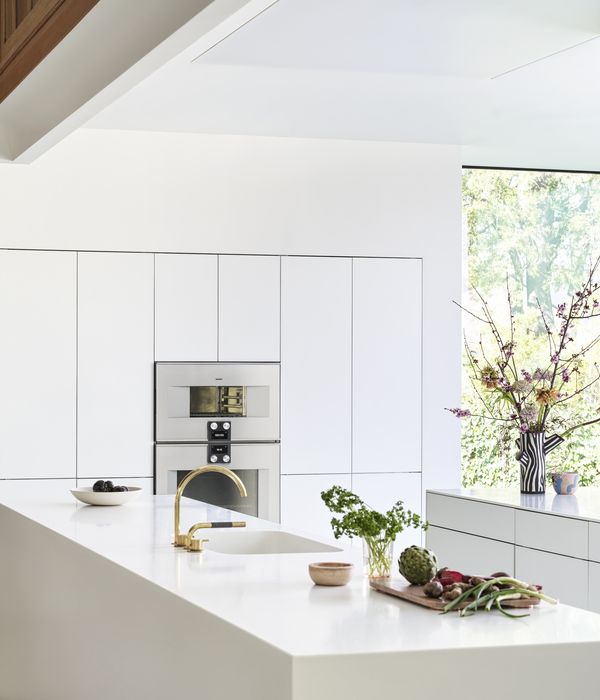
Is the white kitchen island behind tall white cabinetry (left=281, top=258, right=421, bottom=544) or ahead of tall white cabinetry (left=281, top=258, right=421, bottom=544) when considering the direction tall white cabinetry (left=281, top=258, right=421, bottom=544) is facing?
ahead

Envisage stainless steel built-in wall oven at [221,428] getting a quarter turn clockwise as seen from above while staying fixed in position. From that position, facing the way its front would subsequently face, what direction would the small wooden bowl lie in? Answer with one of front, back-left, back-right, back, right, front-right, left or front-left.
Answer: left

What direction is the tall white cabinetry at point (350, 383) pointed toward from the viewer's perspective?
toward the camera

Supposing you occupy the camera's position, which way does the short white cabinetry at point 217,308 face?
facing the viewer

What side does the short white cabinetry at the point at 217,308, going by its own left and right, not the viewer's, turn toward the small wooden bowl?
front

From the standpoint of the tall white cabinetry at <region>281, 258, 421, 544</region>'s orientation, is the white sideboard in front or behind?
in front

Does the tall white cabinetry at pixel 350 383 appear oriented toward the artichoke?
yes

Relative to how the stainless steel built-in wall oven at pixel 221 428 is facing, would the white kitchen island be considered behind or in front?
in front

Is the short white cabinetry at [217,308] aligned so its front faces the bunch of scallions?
yes

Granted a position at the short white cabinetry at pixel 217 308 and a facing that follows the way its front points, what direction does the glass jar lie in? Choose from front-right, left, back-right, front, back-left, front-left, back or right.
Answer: front

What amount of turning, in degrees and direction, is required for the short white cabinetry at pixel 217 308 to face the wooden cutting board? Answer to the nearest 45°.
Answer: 0° — it already faces it

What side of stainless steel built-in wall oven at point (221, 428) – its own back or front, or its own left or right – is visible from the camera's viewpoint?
front

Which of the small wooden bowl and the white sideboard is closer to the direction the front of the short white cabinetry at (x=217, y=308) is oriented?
the small wooden bowl

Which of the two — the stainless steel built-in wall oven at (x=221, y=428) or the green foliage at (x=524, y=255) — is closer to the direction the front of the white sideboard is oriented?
the stainless steel built-in wall oven

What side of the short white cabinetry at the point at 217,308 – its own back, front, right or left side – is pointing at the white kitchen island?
front

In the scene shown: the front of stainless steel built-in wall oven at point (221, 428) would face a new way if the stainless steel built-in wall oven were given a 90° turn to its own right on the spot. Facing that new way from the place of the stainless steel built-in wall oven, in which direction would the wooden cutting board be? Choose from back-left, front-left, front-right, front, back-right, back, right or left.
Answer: left

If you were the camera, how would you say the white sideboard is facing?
facing the viewer and to the left of the viewer

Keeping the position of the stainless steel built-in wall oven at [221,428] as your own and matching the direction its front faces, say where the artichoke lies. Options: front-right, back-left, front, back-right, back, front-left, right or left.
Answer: front

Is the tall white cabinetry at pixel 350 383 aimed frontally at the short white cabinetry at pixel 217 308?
no
